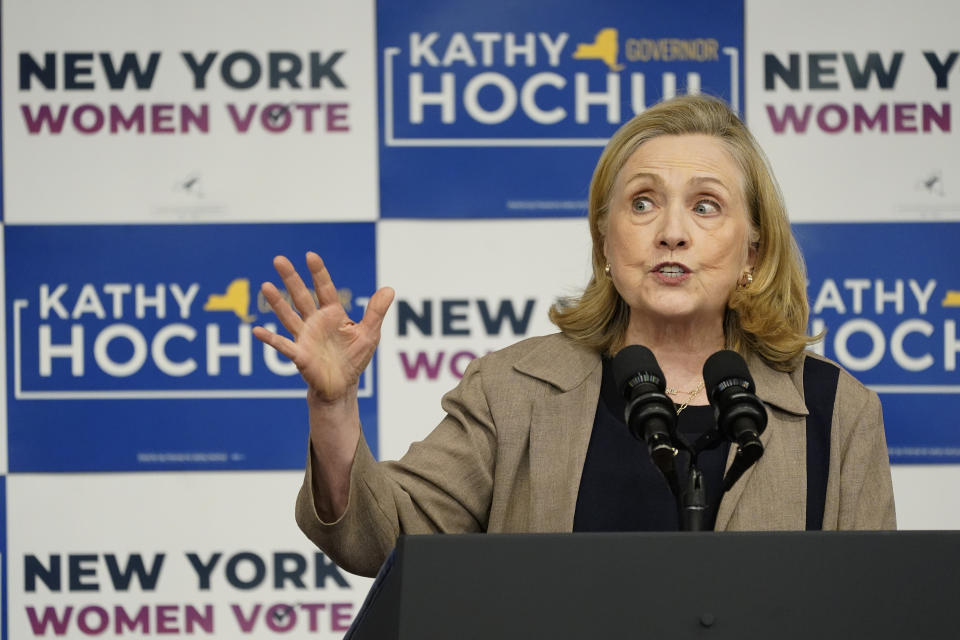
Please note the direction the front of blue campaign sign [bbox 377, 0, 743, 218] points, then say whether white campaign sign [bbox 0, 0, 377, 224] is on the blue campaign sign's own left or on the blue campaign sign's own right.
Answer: on the blue campaign sign's own right

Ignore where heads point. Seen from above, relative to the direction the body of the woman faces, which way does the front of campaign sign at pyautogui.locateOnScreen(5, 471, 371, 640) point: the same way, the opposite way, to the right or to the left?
the same way

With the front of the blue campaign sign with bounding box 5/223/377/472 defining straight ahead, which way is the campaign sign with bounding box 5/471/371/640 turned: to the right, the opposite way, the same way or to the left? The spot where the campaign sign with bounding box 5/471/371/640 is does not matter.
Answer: the same way

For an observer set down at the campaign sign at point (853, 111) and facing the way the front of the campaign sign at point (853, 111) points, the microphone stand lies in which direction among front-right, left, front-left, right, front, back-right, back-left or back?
front

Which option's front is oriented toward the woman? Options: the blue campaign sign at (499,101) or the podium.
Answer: the blue campaign sign

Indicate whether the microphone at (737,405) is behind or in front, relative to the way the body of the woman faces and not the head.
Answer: in front

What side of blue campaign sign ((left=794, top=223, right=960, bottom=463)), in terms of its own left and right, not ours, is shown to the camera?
front

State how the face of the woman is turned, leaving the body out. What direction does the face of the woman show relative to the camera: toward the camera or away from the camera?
toward the camera

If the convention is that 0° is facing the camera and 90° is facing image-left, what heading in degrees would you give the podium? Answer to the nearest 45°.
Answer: approximately 0°

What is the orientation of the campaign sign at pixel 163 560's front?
toward the camera

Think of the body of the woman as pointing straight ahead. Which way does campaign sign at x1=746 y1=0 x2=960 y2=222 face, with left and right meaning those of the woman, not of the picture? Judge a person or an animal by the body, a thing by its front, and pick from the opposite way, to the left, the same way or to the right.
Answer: the same way

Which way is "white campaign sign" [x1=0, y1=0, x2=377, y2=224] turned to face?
toward the camera

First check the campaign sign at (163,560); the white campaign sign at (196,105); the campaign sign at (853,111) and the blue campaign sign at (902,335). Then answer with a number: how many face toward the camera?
4

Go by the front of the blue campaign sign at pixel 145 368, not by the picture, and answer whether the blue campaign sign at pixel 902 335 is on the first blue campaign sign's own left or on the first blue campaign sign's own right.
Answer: on the first blue campaign sign's own left

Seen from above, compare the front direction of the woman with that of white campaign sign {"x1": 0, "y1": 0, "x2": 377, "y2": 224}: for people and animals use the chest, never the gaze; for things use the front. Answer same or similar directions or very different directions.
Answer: same or similar directions

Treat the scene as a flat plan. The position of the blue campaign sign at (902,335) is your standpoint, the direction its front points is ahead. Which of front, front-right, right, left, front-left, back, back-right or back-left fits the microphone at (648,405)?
front

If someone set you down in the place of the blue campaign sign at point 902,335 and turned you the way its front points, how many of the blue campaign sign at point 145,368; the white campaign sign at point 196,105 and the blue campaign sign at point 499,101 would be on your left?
0

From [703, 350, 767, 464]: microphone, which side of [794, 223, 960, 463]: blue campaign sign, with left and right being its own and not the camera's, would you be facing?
front

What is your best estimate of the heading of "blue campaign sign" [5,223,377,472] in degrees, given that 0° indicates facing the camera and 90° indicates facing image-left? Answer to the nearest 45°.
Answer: approximately 0°

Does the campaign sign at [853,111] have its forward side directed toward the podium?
yes
